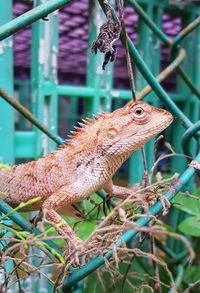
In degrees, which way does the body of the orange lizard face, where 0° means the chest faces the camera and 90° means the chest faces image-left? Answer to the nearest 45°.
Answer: approximately 270°
